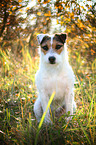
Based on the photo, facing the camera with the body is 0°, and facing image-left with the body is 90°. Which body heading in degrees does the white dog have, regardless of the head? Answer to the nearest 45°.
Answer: approximately 0°
